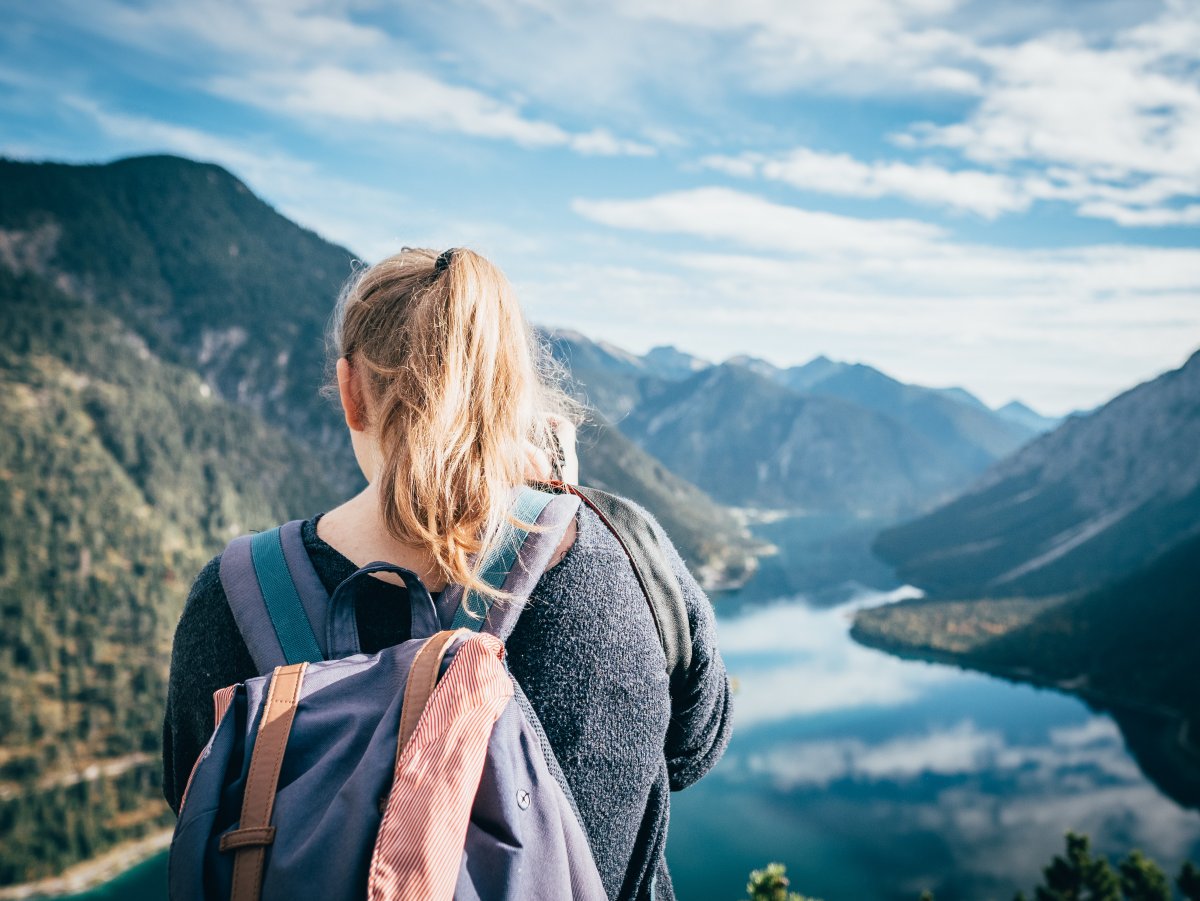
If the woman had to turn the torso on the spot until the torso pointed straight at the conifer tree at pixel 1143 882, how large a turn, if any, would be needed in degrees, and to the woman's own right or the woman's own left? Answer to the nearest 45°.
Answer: approximately 45° to the woman's own right

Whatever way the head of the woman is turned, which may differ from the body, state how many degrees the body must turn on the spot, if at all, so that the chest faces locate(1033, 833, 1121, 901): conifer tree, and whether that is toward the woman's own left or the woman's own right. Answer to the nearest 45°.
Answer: approximately 45° to the woman's own right

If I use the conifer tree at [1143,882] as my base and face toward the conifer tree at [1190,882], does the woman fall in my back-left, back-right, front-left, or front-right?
back-right

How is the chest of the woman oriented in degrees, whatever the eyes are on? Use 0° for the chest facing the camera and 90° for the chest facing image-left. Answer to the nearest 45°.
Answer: approximately 180°

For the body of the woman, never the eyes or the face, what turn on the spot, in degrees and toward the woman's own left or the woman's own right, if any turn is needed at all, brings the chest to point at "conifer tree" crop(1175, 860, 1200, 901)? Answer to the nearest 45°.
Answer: approximately 45° to the woman's own right
